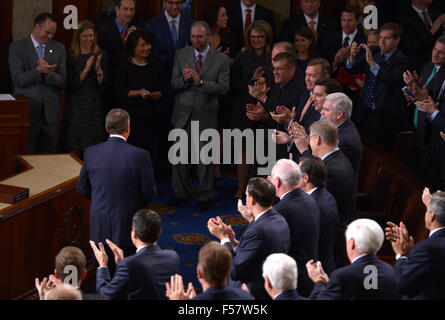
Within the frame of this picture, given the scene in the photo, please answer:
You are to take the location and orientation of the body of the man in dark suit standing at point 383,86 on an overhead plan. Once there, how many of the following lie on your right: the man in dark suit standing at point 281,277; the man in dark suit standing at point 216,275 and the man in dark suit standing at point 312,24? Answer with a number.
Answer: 1

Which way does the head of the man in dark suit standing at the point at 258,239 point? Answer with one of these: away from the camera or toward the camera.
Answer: away from the camera

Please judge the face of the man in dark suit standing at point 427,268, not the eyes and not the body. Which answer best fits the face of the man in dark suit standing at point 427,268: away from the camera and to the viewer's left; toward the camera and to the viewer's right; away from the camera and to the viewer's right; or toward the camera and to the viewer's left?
away from the camera and to the viewer's left

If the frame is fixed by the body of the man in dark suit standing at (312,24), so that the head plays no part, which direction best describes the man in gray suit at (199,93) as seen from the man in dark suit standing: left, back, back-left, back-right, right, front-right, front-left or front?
front-right

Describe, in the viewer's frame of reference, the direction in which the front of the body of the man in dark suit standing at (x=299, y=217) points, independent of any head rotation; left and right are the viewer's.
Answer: facing away from the viewer and to the left of the viewer

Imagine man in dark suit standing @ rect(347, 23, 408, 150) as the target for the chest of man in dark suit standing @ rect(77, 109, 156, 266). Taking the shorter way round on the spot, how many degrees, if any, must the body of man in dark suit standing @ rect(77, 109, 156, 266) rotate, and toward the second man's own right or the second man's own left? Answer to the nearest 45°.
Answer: approximately 45° to the second man's own right

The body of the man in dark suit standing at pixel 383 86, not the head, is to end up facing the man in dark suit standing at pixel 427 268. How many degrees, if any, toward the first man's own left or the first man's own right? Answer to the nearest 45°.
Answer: approximately 45° to the first man's own left

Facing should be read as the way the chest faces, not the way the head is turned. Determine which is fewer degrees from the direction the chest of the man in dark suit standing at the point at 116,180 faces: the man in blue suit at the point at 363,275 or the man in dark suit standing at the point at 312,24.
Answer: the man in dark suit standing

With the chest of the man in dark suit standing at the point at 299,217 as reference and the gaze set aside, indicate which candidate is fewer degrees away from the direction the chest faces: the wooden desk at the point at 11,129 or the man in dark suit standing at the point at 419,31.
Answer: the wooden desk

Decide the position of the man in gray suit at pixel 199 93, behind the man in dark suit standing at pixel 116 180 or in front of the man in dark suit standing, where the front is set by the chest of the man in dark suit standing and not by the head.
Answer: in front

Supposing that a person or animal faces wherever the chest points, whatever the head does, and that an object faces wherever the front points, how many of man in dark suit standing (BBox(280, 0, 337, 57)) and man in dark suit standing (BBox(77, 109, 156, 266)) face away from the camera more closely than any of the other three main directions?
1

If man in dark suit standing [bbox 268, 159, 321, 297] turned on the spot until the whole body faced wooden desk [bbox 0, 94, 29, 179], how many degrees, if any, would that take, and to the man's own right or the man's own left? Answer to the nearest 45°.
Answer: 0° — they already face it

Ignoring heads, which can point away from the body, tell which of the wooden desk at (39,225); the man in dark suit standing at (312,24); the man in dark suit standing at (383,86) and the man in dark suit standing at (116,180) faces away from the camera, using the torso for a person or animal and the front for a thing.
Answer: the man in dark suit standing at (116,180)

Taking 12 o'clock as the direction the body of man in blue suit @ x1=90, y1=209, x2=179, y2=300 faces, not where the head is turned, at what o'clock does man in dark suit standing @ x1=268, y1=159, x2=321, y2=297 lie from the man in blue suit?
The man in dark suit standing is roughly at 4 o'clock from the man in blue suit.

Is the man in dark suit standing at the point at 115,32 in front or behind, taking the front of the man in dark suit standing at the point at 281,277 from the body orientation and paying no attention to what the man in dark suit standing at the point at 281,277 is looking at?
in front

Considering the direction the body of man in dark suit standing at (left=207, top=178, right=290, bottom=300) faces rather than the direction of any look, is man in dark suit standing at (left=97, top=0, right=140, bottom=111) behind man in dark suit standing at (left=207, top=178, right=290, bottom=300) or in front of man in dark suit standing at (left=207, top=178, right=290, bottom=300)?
in front

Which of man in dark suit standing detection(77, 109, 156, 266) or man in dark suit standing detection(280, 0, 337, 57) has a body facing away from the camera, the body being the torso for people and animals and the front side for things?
man in dark suit standing detection(77, 109, 156, 266)

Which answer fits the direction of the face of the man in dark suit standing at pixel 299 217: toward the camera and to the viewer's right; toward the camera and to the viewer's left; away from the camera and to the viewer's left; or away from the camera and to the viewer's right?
away from the camera and to the viewer's left

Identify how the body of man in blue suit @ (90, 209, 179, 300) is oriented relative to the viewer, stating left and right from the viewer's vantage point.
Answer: facing away from the viewer and to the left of the viewer

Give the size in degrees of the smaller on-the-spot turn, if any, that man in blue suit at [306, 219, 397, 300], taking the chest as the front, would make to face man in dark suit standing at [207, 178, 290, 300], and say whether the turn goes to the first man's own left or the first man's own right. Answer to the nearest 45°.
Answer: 0° — they already face them
